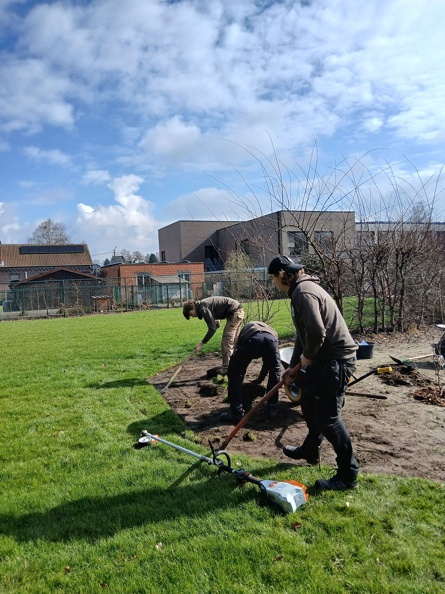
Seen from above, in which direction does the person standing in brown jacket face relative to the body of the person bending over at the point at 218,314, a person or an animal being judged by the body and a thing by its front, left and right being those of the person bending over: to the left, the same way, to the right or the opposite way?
the same way

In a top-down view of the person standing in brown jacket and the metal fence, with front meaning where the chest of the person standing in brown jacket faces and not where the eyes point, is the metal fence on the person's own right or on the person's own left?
on the person's own right

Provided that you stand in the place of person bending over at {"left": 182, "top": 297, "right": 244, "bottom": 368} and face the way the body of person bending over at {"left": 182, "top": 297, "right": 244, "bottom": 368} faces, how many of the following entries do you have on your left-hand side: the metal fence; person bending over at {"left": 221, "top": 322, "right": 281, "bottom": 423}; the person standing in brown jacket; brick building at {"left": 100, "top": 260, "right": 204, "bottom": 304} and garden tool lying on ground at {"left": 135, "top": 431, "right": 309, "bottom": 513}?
3

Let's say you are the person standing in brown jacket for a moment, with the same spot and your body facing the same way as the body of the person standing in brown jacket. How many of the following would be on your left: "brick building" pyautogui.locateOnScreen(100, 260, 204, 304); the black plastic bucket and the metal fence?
0

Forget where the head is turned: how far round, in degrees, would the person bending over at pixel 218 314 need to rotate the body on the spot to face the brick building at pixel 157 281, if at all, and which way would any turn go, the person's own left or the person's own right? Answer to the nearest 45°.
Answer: approximately 90° to the person's own right

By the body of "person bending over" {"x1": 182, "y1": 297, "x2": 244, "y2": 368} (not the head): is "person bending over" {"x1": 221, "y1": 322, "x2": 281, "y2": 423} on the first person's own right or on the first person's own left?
on the first person's own left

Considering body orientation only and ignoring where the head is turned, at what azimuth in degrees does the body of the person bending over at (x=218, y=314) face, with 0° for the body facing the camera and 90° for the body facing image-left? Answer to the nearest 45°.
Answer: approximately 90°

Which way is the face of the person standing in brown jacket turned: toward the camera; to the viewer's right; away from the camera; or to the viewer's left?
to the viewer's left

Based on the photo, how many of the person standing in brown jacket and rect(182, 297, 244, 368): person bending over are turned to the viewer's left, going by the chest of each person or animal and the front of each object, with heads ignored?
2

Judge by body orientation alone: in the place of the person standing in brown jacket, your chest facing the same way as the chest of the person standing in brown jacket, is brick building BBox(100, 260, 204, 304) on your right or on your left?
on your right

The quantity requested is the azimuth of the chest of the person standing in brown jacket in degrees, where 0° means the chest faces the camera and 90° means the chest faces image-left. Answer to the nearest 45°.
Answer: approximately 90°

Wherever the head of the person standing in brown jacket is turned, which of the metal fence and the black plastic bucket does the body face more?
the metal fence

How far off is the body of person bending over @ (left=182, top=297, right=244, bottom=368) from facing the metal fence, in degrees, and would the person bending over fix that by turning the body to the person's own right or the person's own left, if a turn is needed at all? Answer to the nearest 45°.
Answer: approximately 90° to the person's own right
